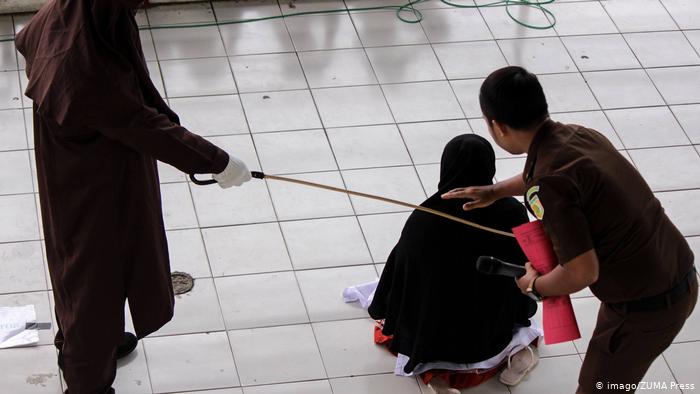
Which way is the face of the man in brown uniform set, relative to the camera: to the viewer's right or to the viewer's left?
to the viewer's left

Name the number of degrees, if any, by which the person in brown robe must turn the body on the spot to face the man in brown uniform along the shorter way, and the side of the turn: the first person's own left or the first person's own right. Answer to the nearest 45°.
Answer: approximately 45° to the first person's own right

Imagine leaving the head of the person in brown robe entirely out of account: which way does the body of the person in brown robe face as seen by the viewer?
to the viewer's right

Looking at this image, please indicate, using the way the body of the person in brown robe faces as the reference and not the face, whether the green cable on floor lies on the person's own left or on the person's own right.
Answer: on the person's own left

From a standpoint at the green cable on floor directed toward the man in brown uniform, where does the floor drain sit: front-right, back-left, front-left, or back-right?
front-right
